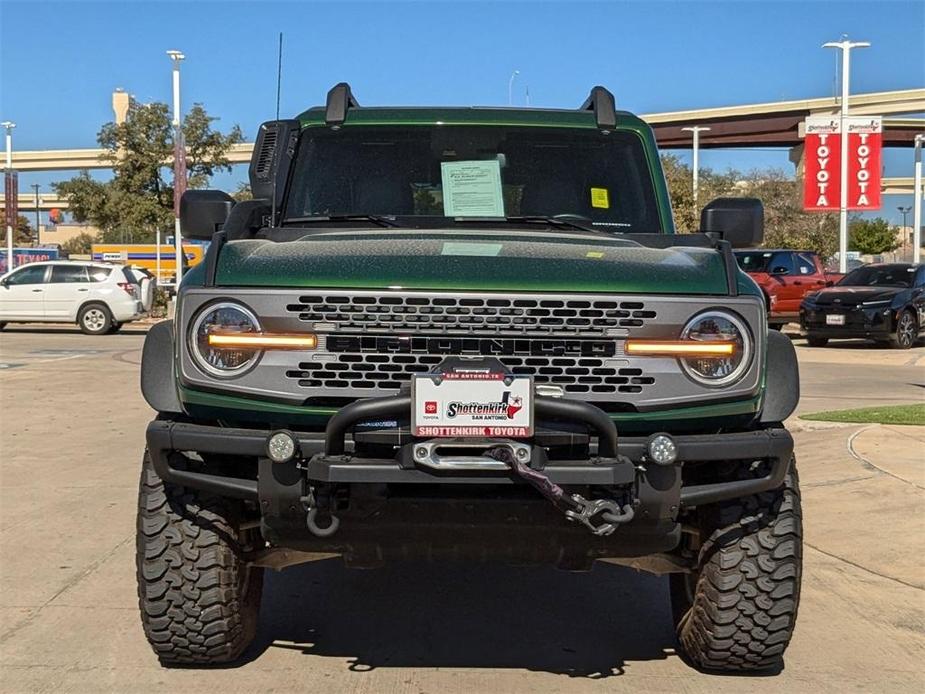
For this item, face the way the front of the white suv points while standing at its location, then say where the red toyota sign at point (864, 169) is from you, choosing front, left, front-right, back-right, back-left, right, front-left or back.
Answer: back

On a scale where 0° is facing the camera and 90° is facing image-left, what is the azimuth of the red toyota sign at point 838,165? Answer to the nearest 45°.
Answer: approximately 0°

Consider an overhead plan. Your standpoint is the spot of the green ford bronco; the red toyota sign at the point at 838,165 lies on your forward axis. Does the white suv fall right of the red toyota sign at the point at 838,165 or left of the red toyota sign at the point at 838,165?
left

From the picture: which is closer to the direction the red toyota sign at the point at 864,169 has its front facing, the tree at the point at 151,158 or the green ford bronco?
the green ford bronco

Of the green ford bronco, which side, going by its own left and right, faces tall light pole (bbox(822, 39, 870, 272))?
back

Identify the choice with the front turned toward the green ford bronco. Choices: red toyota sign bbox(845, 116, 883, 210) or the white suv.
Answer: the red toyota sign

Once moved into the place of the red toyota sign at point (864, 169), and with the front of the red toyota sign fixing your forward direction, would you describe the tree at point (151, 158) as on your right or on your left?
on your right

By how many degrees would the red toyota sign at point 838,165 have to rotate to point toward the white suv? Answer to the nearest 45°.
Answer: approximately 45° to its right

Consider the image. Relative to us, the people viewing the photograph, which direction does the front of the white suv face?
facing to the left of the viewer
